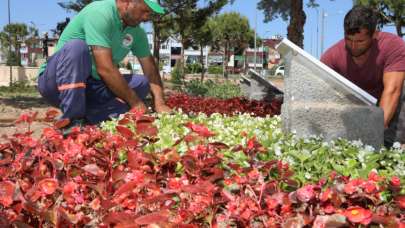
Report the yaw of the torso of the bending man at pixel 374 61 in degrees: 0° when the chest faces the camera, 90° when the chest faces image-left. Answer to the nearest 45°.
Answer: approximately 45°

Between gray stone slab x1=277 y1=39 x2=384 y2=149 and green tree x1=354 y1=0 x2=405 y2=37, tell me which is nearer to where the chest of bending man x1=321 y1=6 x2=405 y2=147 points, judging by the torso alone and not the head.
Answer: the gray stone slab

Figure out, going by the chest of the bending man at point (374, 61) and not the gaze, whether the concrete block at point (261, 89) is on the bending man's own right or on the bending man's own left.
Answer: on the bending man's own right

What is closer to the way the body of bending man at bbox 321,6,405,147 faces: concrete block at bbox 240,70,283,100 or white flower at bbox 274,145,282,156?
the white flower

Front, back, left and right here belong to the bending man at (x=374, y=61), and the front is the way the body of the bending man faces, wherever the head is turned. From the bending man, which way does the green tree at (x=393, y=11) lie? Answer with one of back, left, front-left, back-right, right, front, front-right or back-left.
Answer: back-right

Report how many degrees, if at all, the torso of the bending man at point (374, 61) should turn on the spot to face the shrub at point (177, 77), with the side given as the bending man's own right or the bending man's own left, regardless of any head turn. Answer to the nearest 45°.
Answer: approximately 90° to the bending man's own right
